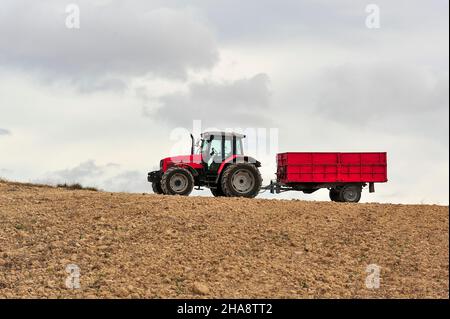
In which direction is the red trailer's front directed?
to the viewer's left

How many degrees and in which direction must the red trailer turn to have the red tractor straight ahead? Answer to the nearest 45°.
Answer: approximately 45° to its left

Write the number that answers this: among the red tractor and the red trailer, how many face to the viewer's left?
2

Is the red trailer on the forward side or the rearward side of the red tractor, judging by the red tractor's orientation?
on the rearward side

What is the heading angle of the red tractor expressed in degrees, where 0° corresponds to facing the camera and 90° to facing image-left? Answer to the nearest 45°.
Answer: approximately 90°
